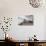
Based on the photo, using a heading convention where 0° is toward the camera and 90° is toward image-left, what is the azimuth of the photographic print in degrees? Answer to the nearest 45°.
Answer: approximately 0°
